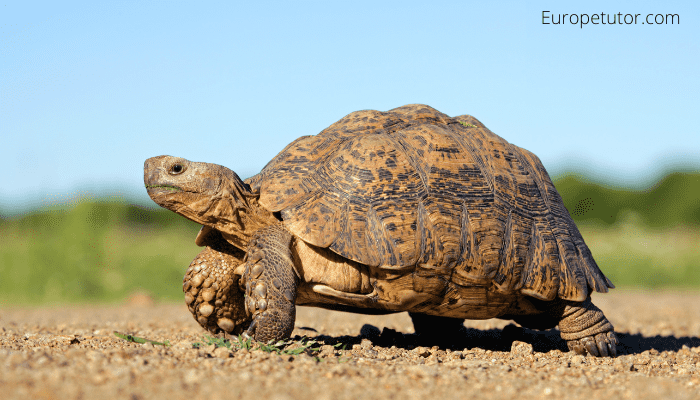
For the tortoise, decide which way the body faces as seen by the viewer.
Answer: to the viewer's left
